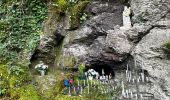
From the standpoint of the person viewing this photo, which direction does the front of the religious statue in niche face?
facing the viewer and to the left of the viewer
